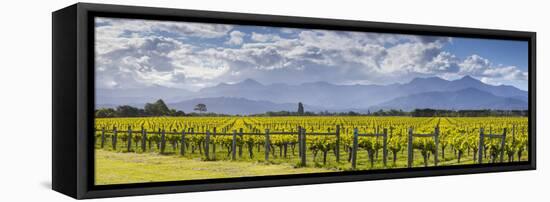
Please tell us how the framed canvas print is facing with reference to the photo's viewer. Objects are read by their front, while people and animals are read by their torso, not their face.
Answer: facing the viewer and to the right of the viewer
